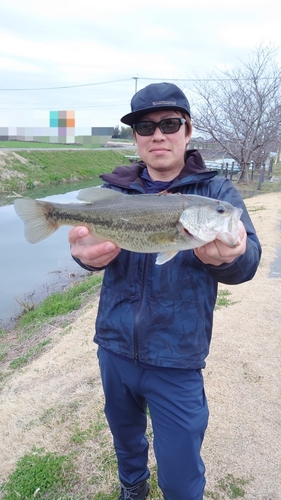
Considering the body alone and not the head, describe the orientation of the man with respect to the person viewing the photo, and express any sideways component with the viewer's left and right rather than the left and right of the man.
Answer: facing the viewer

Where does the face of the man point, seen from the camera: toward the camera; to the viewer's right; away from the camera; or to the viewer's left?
toward the camera
